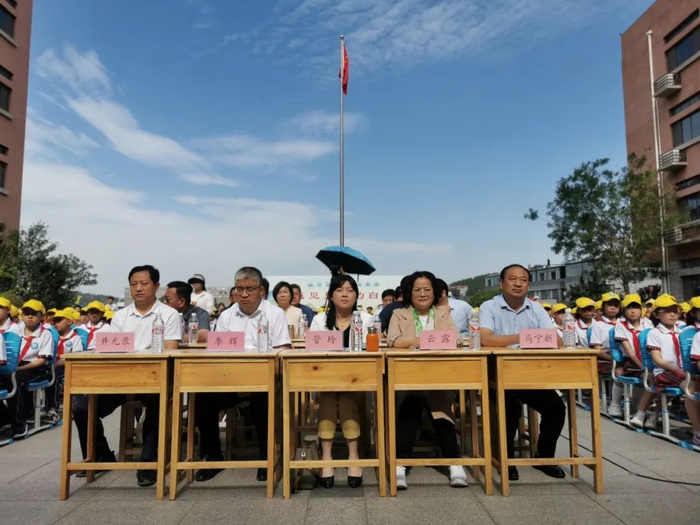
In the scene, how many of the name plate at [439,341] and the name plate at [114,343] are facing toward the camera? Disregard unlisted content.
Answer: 2

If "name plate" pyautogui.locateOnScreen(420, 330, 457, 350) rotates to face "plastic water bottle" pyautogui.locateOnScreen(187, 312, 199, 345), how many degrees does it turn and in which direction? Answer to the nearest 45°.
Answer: approximately 135° to its right

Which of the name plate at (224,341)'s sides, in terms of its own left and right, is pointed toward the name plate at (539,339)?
left

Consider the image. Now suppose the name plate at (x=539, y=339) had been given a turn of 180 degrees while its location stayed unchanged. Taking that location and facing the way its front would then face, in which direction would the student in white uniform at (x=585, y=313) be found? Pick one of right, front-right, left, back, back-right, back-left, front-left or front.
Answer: front

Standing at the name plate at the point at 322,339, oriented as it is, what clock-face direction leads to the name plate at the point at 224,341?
the name plate at the point at 224,341 is roughly at 3 o'clock from the name plate at the point at 322,339.

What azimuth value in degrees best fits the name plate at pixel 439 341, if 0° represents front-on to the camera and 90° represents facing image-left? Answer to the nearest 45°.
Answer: approximately 0°

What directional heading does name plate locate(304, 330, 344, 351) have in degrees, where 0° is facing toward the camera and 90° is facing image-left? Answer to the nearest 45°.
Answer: approximately 0°
